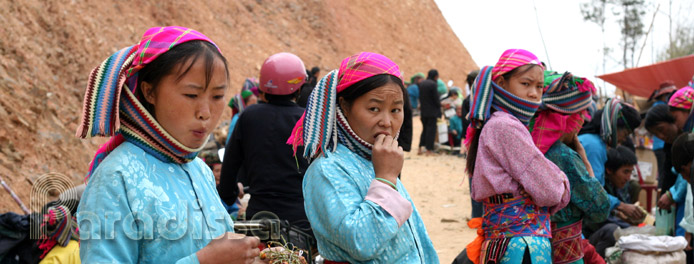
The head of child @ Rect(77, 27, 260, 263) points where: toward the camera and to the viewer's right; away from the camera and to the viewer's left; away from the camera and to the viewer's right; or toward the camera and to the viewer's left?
toward the camera and to the viewer's right

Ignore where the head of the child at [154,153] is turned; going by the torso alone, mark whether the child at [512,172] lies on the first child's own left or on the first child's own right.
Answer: on the first child's own left

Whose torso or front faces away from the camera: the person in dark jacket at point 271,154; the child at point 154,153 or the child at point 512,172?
the person in dark jacket

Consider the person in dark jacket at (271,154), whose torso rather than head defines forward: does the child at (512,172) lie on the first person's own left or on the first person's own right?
on the first person's own right

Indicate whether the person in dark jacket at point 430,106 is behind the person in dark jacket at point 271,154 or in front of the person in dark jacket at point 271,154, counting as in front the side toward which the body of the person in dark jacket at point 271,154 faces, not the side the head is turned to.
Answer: in front

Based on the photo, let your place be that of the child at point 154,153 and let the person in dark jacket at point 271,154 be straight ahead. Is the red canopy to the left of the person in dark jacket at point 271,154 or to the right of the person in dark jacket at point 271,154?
right

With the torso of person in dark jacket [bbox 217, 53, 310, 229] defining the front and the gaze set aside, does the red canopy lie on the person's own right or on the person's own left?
on the person's own right

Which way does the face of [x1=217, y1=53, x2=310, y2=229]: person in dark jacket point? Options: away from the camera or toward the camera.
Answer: away from the camera

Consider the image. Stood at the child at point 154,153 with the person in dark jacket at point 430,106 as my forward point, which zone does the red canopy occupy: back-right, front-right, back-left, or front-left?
front-right

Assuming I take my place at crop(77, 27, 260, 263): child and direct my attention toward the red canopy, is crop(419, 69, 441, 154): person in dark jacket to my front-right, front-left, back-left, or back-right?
front-left

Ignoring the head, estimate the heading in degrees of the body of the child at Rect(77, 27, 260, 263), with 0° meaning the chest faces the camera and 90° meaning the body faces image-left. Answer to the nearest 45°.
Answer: approximately 315°

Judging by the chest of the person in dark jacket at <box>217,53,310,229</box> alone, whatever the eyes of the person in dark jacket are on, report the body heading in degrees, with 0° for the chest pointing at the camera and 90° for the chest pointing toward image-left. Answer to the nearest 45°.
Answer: approximately 180°
